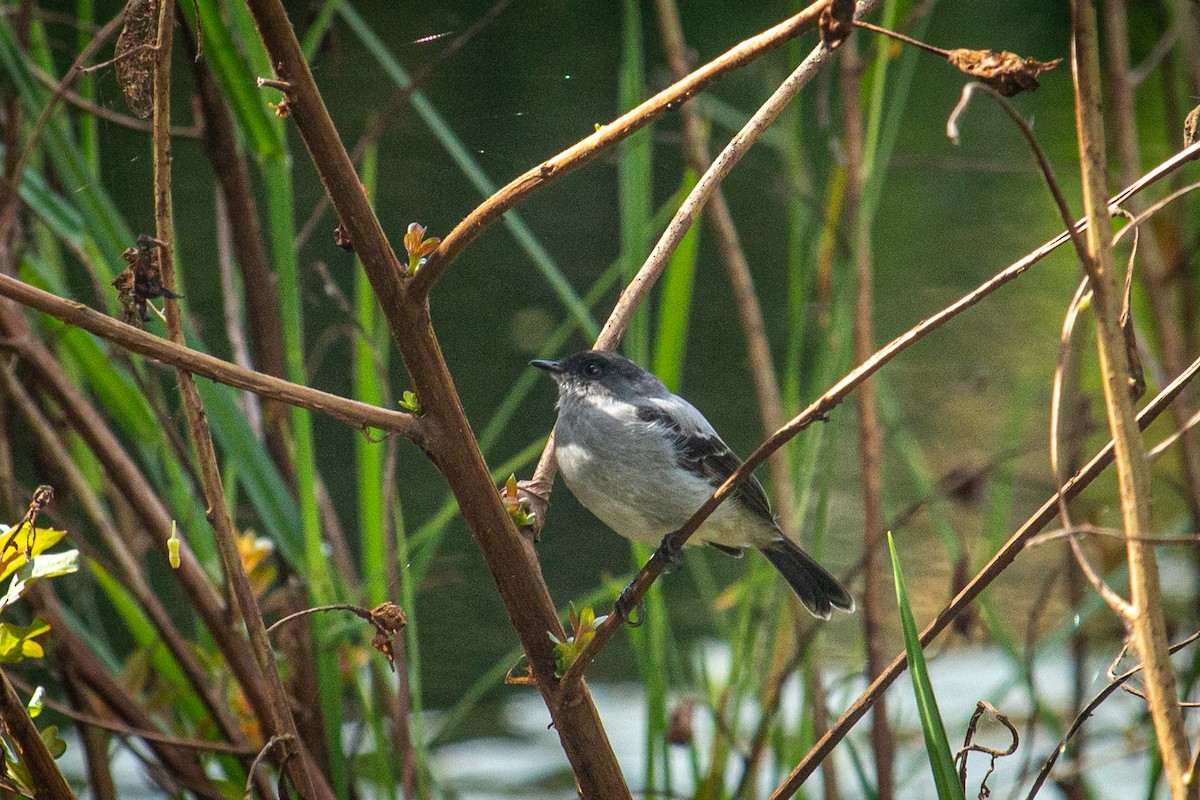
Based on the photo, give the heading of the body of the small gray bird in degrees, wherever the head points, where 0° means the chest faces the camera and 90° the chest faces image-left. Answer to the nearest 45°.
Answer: approximately 90°

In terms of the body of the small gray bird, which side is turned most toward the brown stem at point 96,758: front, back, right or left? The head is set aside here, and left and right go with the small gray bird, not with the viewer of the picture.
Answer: front

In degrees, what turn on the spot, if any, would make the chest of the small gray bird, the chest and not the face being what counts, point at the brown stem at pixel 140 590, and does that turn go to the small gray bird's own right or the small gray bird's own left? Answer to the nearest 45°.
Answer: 0° — it already faces it

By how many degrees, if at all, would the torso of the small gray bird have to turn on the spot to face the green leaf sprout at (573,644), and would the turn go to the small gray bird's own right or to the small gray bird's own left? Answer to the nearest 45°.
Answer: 0° — it already faces it
